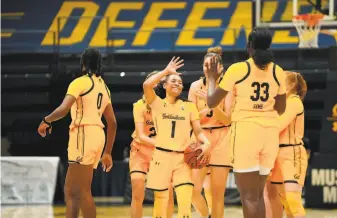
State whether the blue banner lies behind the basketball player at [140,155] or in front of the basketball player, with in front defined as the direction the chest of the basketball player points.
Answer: behind

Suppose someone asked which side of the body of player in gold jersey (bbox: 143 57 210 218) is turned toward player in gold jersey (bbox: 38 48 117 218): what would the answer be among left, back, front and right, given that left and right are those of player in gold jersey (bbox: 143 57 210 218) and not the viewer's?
right

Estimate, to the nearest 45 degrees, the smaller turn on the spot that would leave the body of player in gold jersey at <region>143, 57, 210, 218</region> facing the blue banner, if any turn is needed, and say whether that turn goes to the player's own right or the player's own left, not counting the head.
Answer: approximately 180°

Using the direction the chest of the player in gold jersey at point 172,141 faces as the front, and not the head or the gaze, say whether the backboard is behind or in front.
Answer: behind

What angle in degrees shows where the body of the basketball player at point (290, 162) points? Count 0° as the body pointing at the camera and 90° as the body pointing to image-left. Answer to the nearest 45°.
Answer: approximately 90°

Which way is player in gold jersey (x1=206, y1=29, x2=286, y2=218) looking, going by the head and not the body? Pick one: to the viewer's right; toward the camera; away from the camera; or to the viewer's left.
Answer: away from the camera

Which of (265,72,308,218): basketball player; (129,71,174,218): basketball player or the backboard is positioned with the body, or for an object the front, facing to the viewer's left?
(265,72,308,218): basketball player
